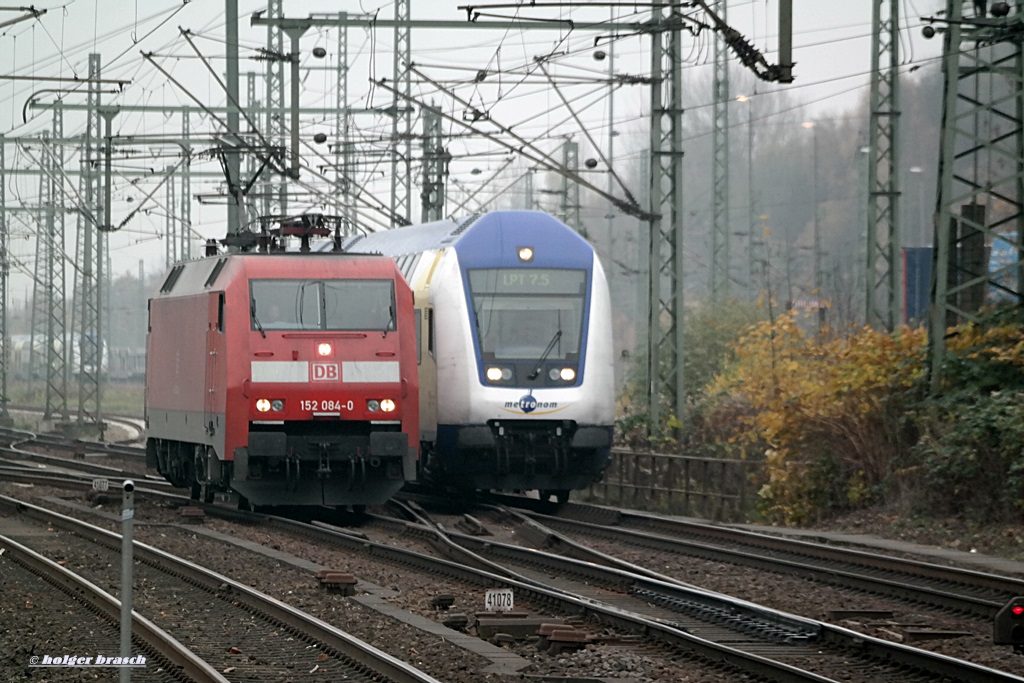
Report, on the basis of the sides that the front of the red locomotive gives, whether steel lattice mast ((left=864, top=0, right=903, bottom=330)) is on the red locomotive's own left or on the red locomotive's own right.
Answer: on the red locomotive's own left

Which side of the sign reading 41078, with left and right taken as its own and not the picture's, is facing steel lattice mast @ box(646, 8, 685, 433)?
back

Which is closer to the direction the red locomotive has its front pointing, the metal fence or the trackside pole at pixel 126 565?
the trackside pole

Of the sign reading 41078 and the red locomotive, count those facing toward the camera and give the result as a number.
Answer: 2

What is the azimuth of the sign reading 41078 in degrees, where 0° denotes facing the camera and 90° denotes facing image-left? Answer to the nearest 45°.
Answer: approximately 0°

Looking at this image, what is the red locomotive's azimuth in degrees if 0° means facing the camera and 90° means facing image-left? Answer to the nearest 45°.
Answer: approximately 0°

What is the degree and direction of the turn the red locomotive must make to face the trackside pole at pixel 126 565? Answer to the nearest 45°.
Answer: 0° — it already faces it

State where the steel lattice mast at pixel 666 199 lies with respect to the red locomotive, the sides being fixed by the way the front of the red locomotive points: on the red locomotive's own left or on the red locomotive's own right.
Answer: on the red locomotive's own left

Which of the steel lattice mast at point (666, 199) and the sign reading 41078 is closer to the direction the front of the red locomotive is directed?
the sign reading 41078

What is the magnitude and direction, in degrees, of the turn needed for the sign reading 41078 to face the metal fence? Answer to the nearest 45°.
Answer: approximately 180°

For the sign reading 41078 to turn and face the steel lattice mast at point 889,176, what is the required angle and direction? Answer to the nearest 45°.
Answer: approximately 135° to its left

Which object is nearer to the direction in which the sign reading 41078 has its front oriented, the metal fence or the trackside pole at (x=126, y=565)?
the trackside pole

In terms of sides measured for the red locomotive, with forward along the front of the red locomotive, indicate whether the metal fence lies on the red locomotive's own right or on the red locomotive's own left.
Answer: on the red locomotive's own left
